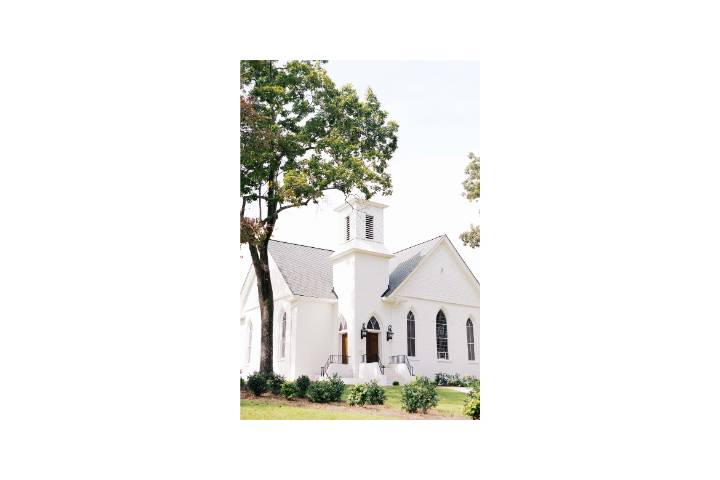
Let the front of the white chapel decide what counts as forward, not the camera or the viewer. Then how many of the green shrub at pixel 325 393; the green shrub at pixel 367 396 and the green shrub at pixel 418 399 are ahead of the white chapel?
3

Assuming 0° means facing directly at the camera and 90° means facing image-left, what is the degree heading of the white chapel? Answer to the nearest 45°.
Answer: approximately 0°

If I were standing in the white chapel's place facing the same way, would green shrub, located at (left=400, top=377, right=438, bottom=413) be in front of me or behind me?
in front

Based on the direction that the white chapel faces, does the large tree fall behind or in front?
in front

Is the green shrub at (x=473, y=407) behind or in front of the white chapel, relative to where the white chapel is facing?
in front
